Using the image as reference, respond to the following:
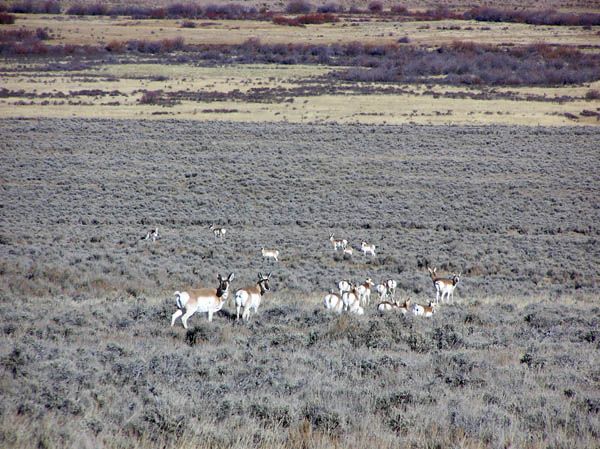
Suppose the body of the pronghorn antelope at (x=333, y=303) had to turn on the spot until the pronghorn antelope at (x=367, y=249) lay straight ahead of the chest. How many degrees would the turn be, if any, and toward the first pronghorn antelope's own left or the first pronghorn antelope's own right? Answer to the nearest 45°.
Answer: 0° — it already faces it

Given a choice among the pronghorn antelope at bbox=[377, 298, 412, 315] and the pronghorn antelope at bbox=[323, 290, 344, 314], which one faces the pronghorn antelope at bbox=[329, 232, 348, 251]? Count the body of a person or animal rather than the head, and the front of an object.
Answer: the pronghorn antelope at bbox=[323, 290, 344, 314]

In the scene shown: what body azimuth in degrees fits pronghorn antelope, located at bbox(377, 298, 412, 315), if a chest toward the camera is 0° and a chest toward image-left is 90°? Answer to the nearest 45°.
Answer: approximately 270°

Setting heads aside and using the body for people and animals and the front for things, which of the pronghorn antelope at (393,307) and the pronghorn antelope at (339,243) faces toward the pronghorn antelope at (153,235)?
the pronghorn antelope at (339,243)

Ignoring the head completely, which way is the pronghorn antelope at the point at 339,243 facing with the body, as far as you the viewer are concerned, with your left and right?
facing to the left of the viewer

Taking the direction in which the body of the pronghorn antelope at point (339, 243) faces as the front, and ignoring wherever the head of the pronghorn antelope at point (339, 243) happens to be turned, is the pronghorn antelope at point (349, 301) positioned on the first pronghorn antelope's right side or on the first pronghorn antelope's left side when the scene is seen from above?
on the first pronghorn antelope's left side

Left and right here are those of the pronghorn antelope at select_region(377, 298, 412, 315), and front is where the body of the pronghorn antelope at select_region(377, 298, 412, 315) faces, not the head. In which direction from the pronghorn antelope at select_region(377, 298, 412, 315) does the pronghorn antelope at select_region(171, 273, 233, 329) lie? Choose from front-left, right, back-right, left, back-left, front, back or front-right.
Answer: back-right

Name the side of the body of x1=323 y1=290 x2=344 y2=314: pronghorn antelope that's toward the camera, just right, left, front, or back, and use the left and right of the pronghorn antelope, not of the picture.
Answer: back

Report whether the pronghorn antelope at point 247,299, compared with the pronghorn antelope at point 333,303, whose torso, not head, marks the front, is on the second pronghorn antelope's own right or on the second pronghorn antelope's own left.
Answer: on the second pronghorn antelope's own left

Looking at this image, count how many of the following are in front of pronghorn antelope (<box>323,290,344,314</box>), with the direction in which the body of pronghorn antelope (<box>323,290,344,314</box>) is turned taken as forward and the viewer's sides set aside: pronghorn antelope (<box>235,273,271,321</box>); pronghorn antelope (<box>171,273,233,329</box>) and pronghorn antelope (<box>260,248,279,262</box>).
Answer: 1

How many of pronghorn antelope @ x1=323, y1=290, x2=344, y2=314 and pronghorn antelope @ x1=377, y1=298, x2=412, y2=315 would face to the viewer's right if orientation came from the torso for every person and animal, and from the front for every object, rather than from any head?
1

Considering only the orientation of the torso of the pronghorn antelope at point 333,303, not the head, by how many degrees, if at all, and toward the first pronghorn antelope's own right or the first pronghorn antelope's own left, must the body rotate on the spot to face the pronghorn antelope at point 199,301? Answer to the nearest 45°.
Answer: approximately 135° to the first pronghorn antelope's own left

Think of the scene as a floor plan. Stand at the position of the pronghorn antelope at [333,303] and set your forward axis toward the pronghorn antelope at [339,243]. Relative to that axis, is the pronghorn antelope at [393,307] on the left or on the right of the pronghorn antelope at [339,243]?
right
